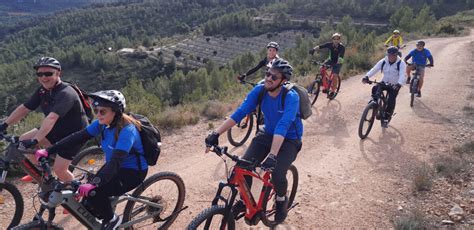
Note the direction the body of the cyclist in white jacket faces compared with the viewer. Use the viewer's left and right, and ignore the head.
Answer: facing the viewer and to the left of the viewer

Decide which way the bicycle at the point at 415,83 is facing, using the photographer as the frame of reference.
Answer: facing the viewer

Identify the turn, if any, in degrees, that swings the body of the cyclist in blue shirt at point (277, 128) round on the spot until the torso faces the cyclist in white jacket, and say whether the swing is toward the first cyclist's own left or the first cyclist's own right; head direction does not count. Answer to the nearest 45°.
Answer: approximately 180°

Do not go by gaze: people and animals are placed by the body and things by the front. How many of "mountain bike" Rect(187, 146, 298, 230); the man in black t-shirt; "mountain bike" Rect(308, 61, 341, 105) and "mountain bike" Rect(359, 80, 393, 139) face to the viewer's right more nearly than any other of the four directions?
0

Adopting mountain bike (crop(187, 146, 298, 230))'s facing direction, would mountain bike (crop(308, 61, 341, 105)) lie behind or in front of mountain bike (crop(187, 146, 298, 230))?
behind

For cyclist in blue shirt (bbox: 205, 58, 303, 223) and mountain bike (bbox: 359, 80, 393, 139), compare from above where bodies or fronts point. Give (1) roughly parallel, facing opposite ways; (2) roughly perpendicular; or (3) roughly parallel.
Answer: roughly parallel

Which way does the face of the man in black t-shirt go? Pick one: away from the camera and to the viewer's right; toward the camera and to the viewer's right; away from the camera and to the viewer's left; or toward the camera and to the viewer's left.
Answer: toward the camera and to the viewer's left

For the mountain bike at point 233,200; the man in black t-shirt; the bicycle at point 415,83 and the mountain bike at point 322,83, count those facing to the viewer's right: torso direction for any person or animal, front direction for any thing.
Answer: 0

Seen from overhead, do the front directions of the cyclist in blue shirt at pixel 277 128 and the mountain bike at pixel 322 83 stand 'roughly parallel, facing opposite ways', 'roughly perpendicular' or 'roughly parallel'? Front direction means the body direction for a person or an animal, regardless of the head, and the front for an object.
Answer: roughly parallel

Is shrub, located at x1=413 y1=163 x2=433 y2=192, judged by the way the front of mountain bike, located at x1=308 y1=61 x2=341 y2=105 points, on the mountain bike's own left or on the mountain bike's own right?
on the mountain bike's own left

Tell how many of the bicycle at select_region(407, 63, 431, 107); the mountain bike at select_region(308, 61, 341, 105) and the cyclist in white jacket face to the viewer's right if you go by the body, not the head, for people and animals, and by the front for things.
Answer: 0
